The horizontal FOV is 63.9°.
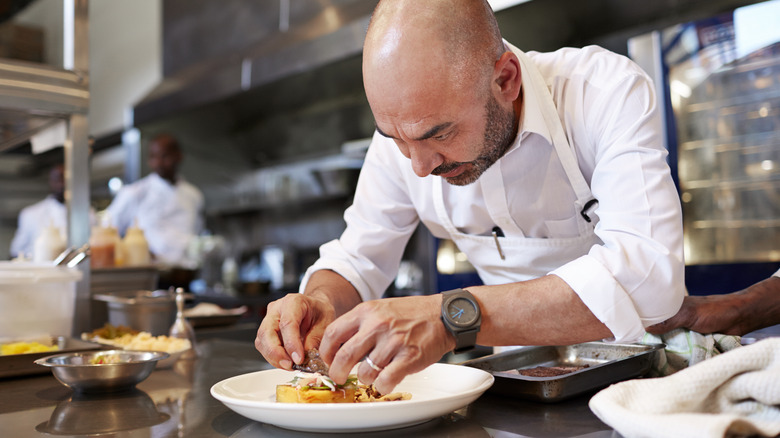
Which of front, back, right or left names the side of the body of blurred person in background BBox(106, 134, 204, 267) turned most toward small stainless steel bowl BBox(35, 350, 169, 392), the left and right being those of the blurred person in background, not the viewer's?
front

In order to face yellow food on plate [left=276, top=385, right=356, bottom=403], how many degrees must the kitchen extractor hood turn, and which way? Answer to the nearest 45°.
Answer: approximately 45° to its left

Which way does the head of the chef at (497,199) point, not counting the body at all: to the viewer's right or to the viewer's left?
to the viewer's left

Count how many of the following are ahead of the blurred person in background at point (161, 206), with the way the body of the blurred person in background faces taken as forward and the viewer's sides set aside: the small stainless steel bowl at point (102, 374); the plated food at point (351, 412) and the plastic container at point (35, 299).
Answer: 3

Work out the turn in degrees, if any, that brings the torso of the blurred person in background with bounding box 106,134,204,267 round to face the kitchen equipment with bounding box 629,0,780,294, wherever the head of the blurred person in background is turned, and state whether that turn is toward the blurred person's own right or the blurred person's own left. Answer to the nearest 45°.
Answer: approximately 45° to the blurred person's own left

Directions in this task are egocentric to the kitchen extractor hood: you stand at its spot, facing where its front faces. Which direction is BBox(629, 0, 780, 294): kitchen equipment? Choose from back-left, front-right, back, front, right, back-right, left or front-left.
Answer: left

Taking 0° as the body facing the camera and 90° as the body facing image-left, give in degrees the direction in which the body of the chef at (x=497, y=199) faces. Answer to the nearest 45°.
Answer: approximately 45°

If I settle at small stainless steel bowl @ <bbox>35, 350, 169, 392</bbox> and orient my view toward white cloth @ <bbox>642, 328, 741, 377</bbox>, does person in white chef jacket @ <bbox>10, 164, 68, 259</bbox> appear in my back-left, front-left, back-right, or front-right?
back-left

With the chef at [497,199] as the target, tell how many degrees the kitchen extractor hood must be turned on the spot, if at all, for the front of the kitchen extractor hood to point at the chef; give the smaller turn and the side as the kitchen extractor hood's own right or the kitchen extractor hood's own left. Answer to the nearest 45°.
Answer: approximately 45° to the kitchen extractor hood's own left
